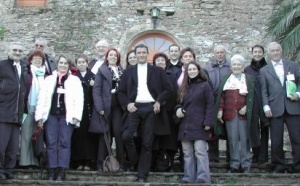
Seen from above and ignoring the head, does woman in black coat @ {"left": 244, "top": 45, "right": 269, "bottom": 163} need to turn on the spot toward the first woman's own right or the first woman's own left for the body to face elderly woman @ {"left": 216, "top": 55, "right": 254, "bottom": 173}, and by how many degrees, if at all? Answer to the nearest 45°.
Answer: approximately 45° to the first woman's own right

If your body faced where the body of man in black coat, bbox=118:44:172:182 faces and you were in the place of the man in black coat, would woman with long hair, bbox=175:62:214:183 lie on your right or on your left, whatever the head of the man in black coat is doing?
on your left

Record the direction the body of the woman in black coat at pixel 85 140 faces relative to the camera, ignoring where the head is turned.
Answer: toward the camera

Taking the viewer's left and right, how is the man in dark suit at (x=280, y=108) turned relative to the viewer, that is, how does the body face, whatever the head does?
facing the viewer

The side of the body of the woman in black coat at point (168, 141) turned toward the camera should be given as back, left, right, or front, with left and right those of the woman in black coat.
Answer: front

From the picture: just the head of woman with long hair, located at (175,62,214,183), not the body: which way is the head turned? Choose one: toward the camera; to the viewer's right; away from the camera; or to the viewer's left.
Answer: toward the camera

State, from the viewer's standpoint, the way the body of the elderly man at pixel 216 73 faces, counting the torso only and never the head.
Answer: toward the camera

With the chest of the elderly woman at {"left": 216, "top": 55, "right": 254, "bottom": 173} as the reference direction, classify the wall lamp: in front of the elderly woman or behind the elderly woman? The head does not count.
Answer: behind

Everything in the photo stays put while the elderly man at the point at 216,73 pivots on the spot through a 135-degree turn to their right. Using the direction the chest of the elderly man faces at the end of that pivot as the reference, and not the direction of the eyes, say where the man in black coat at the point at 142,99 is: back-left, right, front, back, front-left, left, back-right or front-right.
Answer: left

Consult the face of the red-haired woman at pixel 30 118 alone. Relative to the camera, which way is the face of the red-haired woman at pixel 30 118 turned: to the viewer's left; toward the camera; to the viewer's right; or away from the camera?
toward the camera

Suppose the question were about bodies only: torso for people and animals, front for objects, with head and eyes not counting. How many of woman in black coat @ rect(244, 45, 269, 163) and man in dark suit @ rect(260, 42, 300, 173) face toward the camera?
2

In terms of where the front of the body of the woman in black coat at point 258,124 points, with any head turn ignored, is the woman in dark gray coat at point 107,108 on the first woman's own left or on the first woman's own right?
on the first woman's own right

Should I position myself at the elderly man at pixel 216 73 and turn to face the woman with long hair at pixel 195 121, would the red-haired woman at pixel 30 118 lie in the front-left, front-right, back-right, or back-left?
front-right

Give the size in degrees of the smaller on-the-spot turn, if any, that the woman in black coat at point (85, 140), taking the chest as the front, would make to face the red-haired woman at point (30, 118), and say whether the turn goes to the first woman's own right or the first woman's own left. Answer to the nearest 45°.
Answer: approximately 90° to the first woman's own right

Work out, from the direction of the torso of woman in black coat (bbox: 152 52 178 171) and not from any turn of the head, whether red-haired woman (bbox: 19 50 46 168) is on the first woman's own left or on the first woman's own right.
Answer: on the first woman's own right

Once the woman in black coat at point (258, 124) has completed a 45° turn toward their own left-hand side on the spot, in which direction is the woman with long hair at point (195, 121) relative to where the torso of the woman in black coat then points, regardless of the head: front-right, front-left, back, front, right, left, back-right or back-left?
right

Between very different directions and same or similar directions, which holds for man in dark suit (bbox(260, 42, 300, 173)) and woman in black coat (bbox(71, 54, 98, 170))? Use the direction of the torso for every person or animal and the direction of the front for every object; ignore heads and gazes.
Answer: same or similar directions
